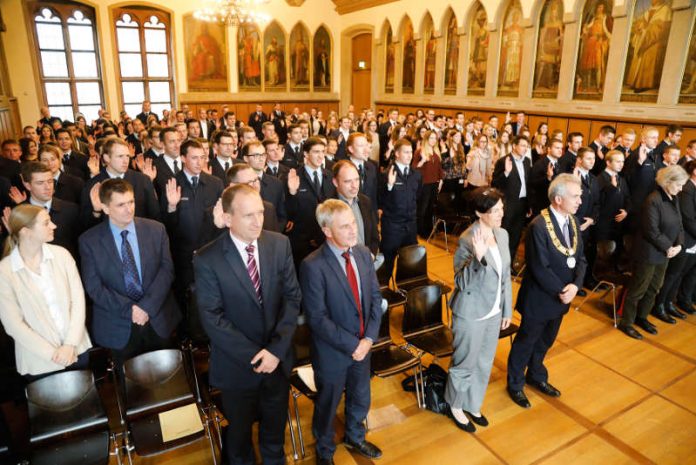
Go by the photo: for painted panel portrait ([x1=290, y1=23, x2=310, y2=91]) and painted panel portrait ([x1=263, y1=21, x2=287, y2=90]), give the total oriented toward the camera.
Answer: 2

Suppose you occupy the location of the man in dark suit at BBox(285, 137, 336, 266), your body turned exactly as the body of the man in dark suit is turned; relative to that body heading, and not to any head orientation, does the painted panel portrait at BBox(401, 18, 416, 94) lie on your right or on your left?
on your left

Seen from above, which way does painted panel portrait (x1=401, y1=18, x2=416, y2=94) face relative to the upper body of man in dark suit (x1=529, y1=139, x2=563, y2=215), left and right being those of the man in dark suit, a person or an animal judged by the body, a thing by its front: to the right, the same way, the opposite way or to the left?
to the right

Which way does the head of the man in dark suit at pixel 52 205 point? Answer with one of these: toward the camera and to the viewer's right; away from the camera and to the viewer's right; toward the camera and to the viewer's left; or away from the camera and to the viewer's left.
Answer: toward the camera and to the viewer's right

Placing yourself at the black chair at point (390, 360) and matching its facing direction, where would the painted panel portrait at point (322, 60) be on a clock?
The painted panel portrait is roughly at 7 o'clock from the black chair.

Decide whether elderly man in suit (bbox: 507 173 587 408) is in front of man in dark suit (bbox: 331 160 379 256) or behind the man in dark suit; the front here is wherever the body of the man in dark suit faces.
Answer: in front

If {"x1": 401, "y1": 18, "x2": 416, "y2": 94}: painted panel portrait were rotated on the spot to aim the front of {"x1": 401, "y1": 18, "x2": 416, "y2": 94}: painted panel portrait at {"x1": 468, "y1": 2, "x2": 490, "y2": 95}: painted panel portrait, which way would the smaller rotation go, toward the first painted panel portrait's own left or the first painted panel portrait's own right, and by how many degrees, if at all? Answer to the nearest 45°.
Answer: approximately 90° to the first painted panel portrait's own left

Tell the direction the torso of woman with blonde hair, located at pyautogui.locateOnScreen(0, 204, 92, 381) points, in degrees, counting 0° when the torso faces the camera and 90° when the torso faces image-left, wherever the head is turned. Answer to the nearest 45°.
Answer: approximately 315°

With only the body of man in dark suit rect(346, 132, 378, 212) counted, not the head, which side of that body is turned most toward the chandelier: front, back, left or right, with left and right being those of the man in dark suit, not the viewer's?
back

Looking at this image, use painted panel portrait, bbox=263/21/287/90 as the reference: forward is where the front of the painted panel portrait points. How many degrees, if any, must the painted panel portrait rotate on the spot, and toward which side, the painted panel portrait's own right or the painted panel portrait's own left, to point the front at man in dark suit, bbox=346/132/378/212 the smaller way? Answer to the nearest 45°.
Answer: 0° — it already faces them

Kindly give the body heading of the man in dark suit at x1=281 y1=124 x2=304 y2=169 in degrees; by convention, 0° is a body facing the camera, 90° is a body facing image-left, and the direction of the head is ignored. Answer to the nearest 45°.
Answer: approximately 315°

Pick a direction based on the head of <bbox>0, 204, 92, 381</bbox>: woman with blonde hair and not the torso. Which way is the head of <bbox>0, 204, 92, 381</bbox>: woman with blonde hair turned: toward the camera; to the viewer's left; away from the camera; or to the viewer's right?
to the viewer's right

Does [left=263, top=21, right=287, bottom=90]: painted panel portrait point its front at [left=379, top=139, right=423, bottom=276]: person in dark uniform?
yes

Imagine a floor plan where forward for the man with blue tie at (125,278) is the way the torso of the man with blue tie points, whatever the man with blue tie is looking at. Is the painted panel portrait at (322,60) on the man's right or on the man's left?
on the man's left

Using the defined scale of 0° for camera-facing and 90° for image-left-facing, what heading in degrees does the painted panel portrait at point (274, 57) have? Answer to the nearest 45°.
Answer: approximately 0°
